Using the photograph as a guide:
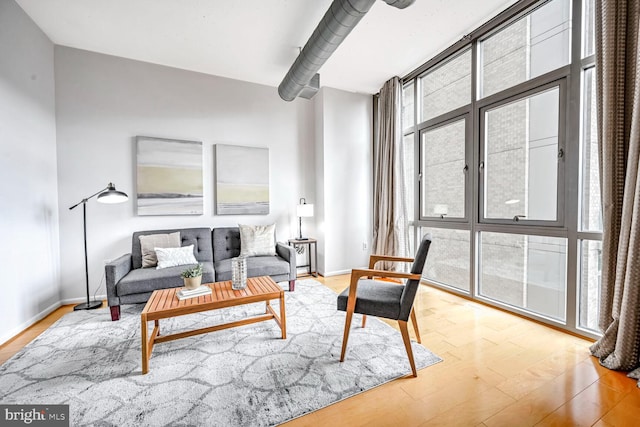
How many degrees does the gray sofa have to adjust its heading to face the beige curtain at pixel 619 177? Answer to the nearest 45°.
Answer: approximately 45° to its left

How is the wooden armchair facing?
to the viewer's left

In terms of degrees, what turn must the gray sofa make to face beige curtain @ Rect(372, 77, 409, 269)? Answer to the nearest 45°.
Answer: approximately 90° to its left

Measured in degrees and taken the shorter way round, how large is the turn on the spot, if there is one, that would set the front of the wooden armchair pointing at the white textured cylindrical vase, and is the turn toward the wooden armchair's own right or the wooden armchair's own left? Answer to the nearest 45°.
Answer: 0° — it already faces it

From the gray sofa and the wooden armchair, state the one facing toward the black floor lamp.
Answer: the wooden armchair

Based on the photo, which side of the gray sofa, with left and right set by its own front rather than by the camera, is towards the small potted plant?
front

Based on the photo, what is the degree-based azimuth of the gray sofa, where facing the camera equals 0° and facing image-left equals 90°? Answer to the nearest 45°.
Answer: approximately 0°

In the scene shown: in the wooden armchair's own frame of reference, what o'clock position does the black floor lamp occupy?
The black floor lamp is roughly at 12 o'clock from the wooden armchair.

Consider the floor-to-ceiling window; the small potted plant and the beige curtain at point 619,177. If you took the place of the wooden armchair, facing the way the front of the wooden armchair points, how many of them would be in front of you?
1

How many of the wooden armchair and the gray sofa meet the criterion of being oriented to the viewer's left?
1

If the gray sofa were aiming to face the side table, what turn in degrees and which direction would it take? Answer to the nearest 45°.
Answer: approximately 90° to its left

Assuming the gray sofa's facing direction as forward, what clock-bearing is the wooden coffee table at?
The wooden coffee table is roughly at 12 o'clock from the gray sofa.

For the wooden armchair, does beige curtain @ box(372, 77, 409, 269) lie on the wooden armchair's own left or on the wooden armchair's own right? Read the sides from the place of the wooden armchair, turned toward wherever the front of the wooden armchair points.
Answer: on the wooden armchair's own right

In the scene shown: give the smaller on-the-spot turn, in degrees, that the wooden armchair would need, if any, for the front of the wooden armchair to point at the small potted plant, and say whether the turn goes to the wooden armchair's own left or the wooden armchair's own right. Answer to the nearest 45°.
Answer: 0° — it already faces it
